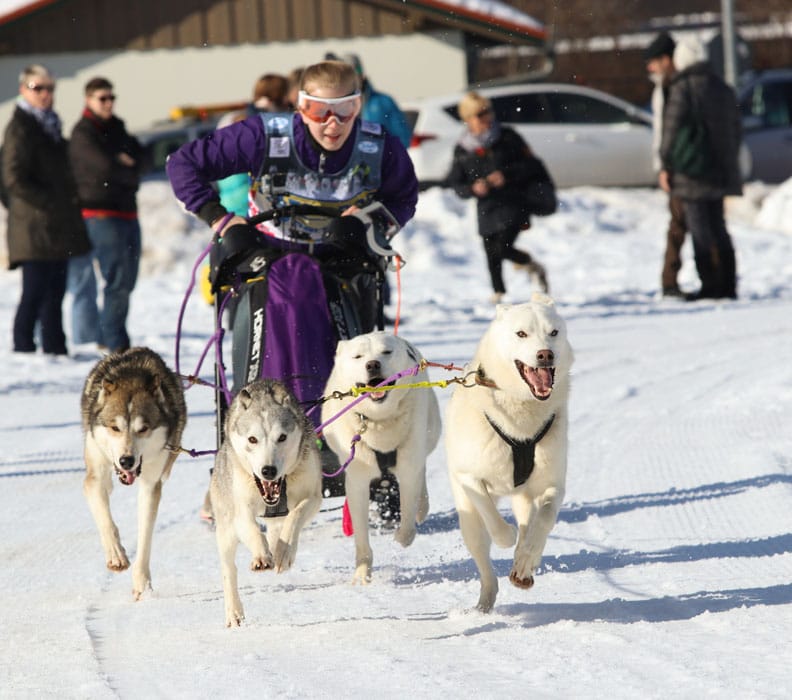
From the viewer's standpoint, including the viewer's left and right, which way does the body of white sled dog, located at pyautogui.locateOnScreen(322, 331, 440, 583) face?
facing the viewer

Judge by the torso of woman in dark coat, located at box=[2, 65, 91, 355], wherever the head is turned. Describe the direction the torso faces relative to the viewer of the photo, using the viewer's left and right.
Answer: facing the viewer and to the right of the viewer

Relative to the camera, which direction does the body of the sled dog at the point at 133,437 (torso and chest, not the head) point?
toward the camera

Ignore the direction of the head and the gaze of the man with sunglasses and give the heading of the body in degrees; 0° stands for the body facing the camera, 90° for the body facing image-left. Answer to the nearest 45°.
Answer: approximately 315°

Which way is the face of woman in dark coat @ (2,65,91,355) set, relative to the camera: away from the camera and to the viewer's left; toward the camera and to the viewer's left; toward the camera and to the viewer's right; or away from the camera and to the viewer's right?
toward the camera and to the viewer's right

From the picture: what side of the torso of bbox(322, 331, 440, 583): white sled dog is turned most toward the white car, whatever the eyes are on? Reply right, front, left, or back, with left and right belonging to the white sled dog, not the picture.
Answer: back

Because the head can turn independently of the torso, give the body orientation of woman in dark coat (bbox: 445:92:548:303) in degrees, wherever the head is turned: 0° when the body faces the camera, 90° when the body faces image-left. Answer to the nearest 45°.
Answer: approximately 45°

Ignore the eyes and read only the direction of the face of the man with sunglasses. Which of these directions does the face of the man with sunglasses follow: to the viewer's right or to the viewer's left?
to the viewer's right

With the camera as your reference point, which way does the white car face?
facing to the right of the viewer

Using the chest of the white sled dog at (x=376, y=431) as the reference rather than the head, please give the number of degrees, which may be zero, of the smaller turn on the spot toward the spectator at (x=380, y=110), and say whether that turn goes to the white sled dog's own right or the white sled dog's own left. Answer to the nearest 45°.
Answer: approximately 180°

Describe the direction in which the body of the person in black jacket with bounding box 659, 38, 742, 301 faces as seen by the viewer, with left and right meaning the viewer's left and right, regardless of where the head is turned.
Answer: facing away from the viewer and to the left of the viewer

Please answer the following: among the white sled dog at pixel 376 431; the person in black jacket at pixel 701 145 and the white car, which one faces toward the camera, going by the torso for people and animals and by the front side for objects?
the white sled dog

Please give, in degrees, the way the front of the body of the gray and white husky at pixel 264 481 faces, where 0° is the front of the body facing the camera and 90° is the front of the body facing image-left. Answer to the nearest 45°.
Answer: approximately 0°
